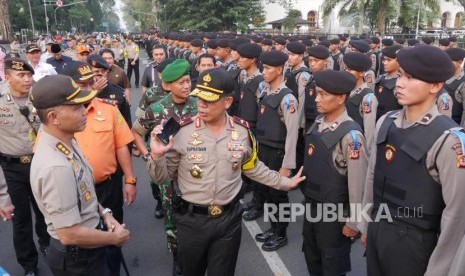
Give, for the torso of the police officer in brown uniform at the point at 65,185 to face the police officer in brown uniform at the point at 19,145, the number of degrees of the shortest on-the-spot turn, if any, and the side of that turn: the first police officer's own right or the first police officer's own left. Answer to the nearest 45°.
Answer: approximately 90° to the first police officer's own left

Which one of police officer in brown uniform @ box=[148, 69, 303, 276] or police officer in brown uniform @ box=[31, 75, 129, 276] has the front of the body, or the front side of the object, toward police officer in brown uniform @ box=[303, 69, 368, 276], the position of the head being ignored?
police officer in brown uniform @ box=[31, 75, 129, 276]

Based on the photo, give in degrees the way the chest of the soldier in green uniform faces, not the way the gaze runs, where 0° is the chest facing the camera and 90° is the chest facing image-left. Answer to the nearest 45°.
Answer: approximately 315°

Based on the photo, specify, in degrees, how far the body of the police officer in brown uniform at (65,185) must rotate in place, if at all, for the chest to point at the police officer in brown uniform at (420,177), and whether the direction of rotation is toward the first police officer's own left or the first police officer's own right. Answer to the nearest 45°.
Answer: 0° — they already face them

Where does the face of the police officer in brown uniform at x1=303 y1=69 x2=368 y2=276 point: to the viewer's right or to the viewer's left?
to the viewer's left

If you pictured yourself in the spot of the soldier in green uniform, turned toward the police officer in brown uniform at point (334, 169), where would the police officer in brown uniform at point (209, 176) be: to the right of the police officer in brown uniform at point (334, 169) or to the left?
right

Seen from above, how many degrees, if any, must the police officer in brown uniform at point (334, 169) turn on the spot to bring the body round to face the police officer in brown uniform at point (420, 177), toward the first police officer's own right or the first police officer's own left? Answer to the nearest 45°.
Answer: approximately 90° to the first police officer's own left

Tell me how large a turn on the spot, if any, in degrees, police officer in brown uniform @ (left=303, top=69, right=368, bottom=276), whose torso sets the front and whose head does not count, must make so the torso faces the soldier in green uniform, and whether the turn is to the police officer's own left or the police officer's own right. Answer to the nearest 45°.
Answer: approximately 45° to the police officer's own right

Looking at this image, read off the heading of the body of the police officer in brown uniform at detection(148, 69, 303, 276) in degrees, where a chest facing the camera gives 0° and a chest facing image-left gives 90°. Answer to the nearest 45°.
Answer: approximately 0°

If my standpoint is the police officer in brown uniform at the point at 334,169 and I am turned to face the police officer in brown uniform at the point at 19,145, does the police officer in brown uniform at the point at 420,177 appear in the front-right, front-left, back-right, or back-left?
back-left

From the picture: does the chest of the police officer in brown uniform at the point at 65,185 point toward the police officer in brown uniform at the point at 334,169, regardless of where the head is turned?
yes

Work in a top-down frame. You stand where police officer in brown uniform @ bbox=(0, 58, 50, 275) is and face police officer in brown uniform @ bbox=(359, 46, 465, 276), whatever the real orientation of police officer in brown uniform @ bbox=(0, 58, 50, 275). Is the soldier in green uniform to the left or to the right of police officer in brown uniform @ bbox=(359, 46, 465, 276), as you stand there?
left

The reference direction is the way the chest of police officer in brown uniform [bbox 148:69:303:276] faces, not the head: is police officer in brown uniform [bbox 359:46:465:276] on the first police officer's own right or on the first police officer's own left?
on the first police officer's own left

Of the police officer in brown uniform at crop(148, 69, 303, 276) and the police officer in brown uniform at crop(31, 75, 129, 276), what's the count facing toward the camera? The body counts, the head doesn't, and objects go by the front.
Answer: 1

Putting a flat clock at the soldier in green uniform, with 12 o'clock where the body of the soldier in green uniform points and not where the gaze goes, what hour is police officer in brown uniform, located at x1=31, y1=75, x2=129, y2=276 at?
The police officer in brown uniform is roughly at 2 o'clock from the soldier in green uniform.

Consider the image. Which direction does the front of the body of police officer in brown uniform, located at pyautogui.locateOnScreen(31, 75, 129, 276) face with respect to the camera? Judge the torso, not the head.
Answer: to the viewer's right
